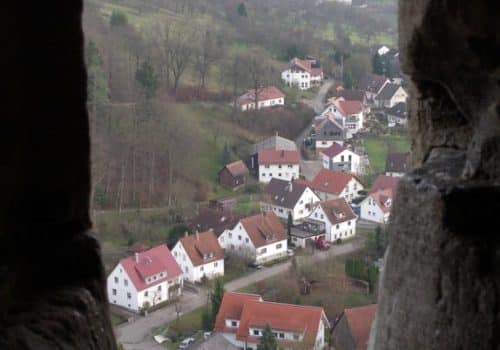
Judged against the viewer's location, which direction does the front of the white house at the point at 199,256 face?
facing the viewer and to the right of the viewer

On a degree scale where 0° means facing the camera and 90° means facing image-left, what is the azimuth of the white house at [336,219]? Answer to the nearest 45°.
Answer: approximately 315°

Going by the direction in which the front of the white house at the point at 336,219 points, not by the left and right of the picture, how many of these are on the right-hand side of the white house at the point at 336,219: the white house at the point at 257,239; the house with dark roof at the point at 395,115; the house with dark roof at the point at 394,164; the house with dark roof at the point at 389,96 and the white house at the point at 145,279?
2

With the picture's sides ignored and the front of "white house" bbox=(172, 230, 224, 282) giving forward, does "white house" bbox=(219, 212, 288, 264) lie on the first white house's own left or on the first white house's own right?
on the first white house's own left

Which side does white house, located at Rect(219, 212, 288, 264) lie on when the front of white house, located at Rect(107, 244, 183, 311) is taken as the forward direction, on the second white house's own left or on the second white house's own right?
on the second white house's own left

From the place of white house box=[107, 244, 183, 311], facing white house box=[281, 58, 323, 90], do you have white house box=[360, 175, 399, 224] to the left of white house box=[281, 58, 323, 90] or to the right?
right

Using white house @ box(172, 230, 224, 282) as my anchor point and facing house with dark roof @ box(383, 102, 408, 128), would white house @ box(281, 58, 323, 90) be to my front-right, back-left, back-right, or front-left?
front-left

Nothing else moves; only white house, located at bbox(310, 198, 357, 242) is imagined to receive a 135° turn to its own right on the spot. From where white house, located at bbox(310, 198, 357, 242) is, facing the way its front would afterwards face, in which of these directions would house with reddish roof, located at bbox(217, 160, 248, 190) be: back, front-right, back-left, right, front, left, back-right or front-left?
front-right

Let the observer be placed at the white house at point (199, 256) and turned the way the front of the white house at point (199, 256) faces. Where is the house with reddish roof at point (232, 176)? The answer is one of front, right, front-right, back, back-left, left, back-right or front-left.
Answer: back-left

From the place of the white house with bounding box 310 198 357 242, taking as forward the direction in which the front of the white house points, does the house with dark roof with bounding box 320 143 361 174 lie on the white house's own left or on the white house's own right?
on the white house's own left

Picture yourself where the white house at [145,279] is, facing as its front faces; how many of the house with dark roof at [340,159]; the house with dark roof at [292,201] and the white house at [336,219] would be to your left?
3

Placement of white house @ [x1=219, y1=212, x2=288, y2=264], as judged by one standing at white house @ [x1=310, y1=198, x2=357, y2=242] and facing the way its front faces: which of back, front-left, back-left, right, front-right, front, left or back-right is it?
right

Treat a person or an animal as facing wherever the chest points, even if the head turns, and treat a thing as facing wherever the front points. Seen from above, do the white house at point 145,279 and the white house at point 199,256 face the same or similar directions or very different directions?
same or similar directions

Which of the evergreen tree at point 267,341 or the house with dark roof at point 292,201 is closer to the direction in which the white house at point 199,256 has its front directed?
the evergreen tree

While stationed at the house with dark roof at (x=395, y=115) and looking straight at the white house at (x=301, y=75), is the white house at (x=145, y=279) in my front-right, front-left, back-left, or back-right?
back-left

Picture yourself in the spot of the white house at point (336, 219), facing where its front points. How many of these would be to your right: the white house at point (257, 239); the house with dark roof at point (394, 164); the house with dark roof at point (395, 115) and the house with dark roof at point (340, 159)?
1

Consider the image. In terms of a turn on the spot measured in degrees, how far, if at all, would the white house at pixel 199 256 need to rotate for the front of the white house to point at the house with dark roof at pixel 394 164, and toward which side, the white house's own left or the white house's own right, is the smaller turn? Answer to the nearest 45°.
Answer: approximately 90° to the white house's own left
